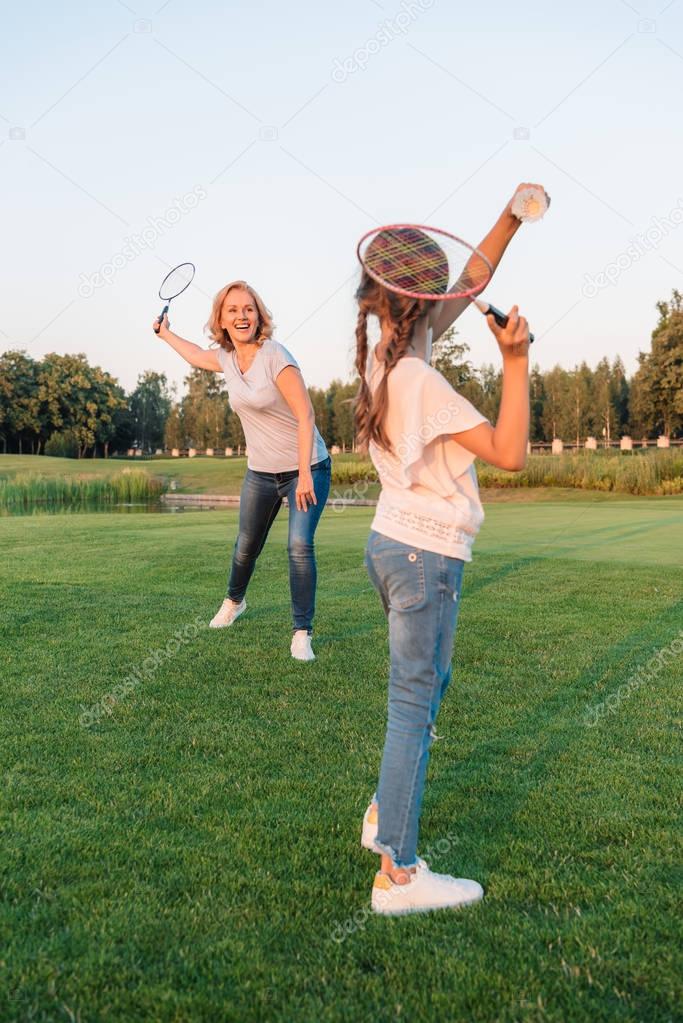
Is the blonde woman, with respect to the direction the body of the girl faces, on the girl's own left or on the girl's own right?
on the girl's own left

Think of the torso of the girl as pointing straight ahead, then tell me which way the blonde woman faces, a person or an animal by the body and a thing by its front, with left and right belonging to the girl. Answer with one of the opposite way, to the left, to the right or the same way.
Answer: the opposite way

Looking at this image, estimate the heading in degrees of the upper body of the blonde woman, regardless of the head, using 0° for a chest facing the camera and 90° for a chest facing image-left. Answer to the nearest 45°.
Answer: approximately 45°

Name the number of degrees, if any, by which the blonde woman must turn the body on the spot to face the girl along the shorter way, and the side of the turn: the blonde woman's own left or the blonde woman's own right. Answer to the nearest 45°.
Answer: approximately 45° to the blonde woman's own left

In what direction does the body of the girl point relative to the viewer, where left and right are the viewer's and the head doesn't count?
facing away from the viewer and to the right of the viewer
